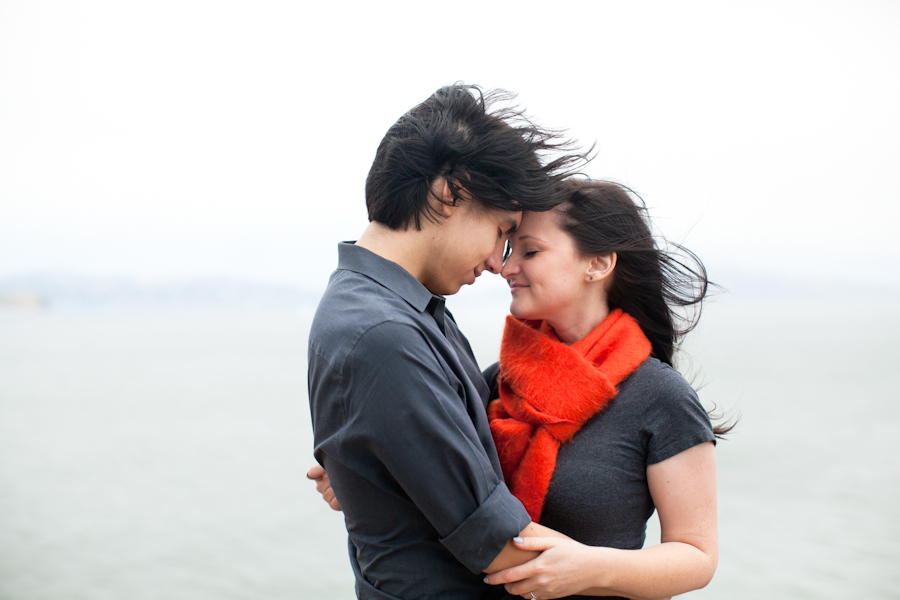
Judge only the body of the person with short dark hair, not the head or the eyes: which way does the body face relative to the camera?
to the viewer's right

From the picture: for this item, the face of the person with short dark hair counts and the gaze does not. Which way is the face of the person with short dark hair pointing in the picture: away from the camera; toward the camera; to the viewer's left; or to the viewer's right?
to the viewer's right
